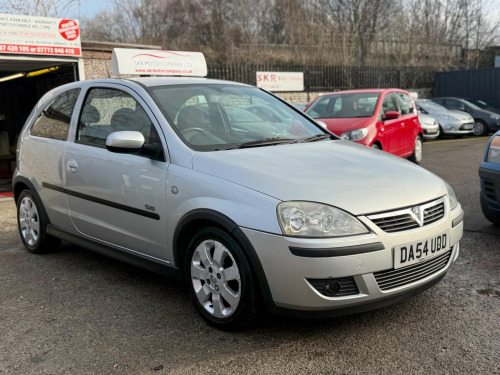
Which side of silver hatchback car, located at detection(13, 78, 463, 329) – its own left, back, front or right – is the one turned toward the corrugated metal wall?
left

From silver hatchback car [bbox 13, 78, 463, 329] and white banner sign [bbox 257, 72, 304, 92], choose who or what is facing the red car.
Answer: the white banner sign

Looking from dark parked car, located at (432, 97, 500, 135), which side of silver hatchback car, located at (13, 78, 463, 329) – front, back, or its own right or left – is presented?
left

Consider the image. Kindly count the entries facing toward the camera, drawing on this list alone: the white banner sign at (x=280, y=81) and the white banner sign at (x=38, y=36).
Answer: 2

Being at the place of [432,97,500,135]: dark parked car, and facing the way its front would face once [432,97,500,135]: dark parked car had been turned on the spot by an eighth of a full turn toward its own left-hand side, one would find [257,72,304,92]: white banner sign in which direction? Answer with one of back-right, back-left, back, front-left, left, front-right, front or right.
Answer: back

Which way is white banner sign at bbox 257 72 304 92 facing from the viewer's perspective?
toward the camera

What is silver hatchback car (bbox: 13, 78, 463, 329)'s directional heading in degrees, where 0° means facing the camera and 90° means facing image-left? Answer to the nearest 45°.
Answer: approximately 315°

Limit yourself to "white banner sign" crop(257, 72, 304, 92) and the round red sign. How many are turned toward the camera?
2

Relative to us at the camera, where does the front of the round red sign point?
facing the viewer

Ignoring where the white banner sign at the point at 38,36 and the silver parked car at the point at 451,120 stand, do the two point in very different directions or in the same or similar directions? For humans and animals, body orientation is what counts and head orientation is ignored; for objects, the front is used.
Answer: same or similar directions

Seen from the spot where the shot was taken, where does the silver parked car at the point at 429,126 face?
facing the viewer and to the right of the viewer
